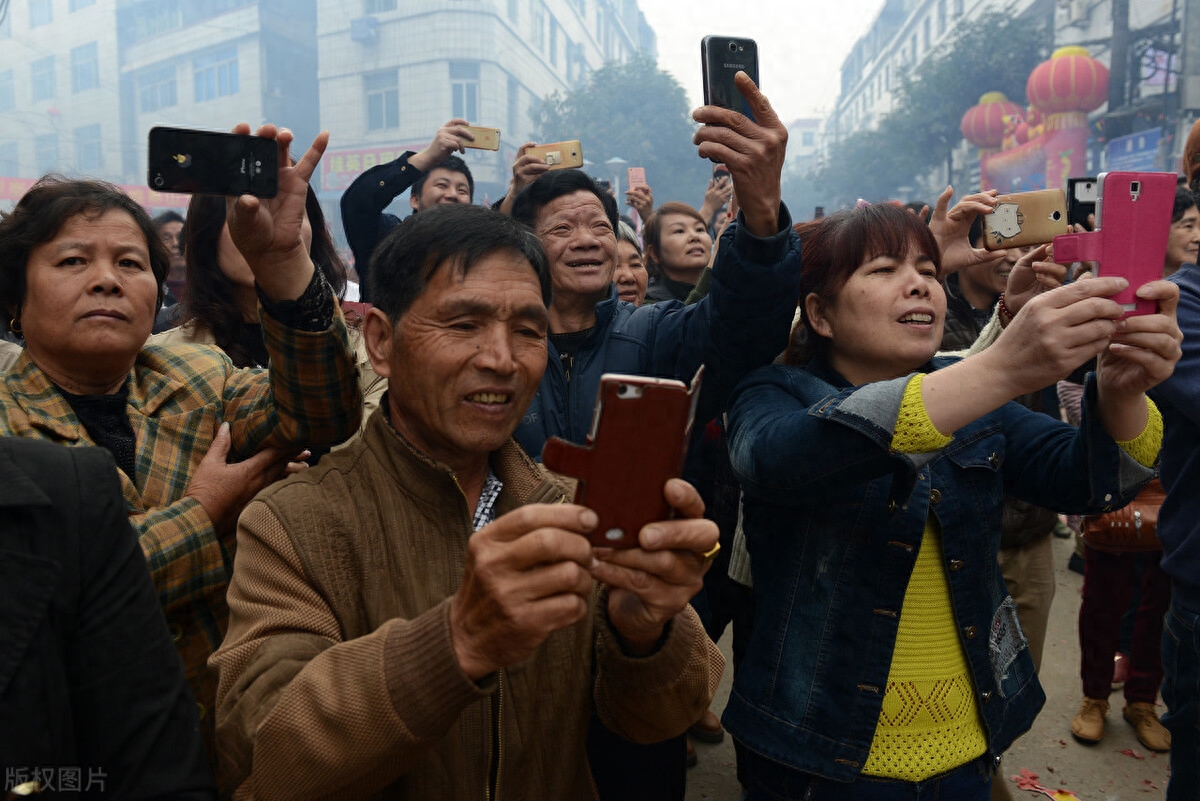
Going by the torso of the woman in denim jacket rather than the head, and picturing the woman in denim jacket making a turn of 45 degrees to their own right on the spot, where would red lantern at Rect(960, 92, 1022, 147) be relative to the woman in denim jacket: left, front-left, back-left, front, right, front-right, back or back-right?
back

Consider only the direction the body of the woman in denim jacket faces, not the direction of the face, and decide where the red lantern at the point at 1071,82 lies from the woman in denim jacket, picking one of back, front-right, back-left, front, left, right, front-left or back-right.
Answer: back-left

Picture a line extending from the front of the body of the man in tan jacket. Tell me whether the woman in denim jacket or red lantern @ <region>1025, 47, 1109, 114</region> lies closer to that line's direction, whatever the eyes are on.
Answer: the woman in denim jacket

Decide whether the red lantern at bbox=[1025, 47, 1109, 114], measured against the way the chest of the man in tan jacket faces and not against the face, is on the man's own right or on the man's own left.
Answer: on the man's own left

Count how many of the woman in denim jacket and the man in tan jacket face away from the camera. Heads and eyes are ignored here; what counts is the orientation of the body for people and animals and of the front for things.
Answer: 0

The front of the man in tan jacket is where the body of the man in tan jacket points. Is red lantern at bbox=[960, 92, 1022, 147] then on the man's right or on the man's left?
on the man's left

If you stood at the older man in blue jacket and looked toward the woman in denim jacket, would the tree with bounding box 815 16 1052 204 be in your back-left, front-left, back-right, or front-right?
back-left

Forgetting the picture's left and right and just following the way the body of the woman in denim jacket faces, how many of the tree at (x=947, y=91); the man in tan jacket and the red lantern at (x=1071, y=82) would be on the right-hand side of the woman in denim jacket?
1

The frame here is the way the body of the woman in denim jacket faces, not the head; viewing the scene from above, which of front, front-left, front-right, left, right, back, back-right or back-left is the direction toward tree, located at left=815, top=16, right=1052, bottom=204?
back-left

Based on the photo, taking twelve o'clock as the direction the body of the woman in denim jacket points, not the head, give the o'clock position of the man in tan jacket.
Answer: The man in tan jacket is roughly at 3 o'clock from the woman in denim jacket.

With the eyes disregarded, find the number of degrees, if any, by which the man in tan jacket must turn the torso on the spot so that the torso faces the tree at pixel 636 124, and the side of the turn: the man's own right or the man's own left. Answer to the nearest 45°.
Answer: approximately 135° to the man's own left
